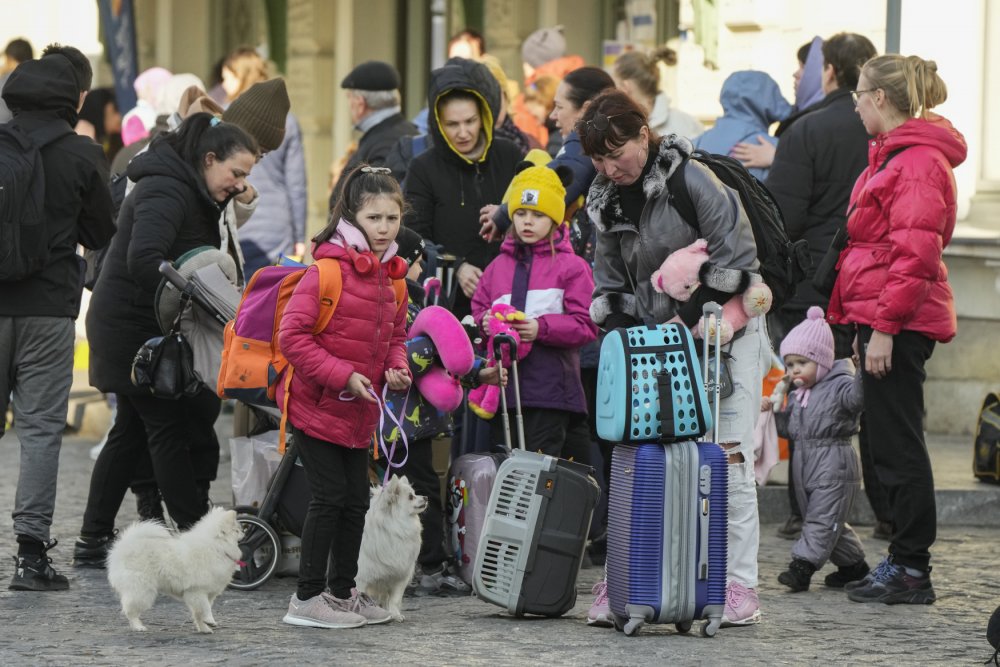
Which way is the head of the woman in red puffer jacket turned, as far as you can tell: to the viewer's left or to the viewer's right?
to the viewer's left

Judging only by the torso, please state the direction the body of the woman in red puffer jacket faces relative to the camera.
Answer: to the viewer's left

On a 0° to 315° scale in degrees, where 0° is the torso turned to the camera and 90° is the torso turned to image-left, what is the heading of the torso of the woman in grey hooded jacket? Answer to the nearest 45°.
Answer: approximately 45°

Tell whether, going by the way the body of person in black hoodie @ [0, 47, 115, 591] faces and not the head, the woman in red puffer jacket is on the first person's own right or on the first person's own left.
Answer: on the first person's own right
